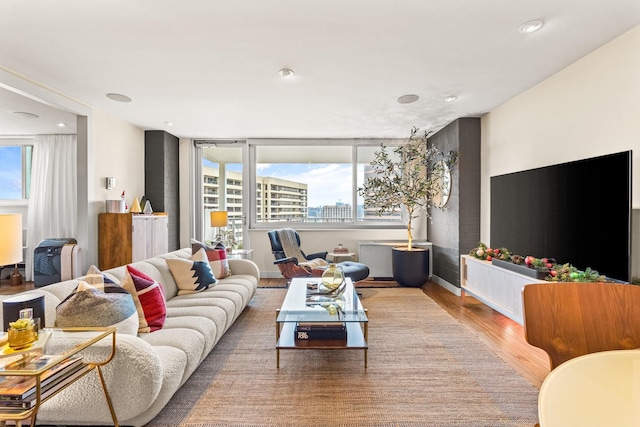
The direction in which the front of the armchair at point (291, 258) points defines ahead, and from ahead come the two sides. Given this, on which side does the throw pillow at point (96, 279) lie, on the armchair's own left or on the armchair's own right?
on the armchair's own right

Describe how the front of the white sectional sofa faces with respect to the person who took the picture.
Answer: facing the viewer and to the right of the viewer

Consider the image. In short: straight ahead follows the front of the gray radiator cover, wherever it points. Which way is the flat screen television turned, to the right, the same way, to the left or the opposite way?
to the right

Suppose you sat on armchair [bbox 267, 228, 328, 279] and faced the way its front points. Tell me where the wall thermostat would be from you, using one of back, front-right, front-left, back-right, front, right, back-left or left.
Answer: back-right

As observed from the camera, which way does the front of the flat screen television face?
facing the viewer and to the left of the viewer

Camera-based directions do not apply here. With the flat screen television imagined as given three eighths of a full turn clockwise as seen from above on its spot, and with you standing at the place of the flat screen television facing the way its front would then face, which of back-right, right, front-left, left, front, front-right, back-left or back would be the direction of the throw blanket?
left

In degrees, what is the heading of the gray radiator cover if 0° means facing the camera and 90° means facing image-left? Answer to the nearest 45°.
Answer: approximately 0°

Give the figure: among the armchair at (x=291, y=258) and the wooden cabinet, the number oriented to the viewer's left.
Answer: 0

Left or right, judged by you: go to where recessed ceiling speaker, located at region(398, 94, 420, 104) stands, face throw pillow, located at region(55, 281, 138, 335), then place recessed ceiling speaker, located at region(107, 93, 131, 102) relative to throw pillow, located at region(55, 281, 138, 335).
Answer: right

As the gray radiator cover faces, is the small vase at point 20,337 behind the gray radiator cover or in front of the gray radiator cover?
in front

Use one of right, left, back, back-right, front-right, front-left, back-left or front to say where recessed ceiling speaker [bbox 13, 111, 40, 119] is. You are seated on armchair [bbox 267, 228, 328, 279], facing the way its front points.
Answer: back-right
